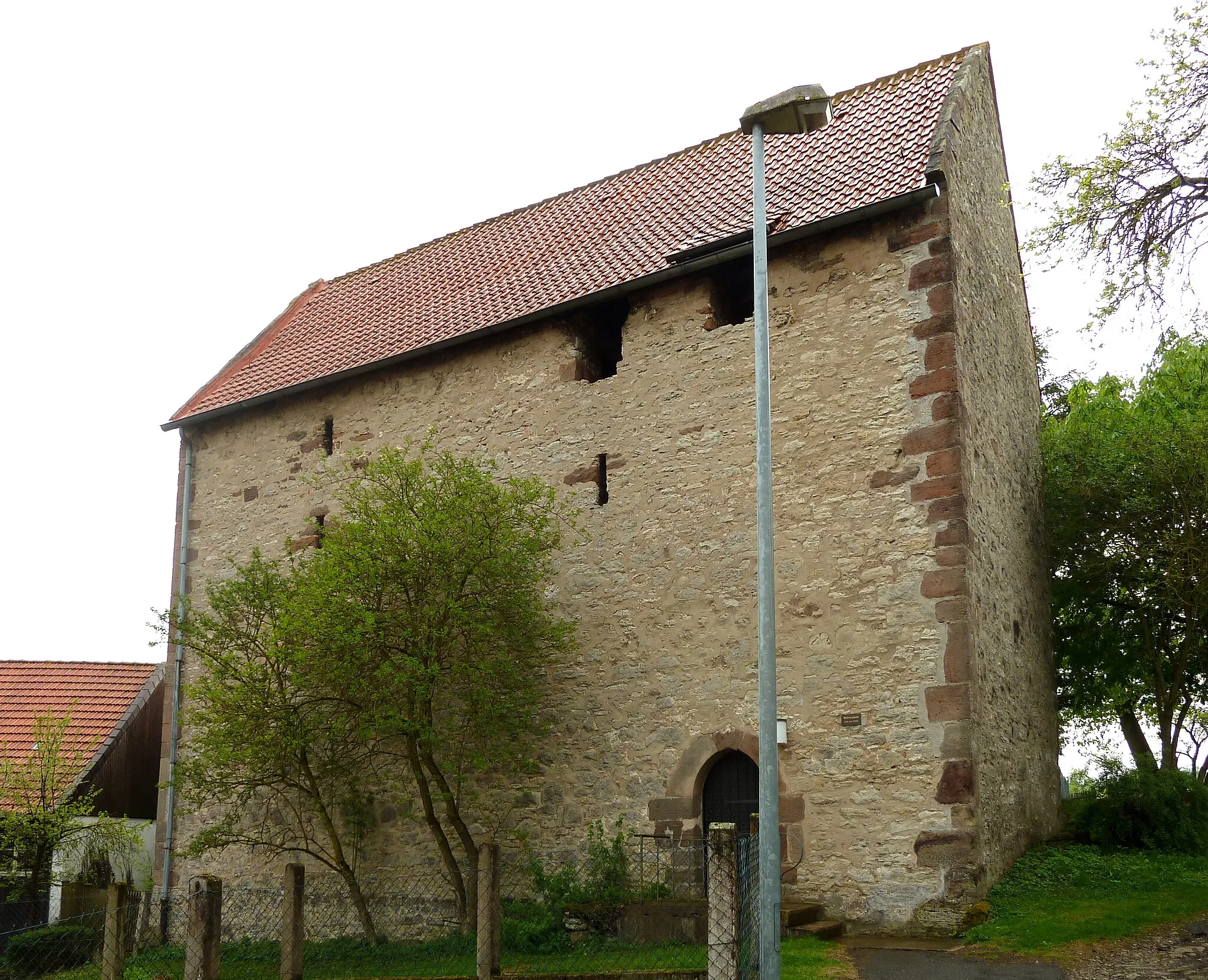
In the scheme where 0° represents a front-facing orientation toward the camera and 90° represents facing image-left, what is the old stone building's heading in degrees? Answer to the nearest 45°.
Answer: approximately 45°

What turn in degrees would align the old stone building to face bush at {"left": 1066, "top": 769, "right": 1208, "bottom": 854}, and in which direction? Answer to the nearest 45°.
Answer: approximately 135° to its left

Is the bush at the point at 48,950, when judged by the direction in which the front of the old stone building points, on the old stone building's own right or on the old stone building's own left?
on the old stone building's own right

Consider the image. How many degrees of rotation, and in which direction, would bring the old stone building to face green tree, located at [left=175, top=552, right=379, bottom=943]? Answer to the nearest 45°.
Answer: approximately 45° to its right

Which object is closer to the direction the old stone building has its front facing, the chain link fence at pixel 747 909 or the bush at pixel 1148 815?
the chain link fence

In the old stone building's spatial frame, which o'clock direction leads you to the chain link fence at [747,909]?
The chain link fence is roughly at 11 o'clock from the old stone building.
